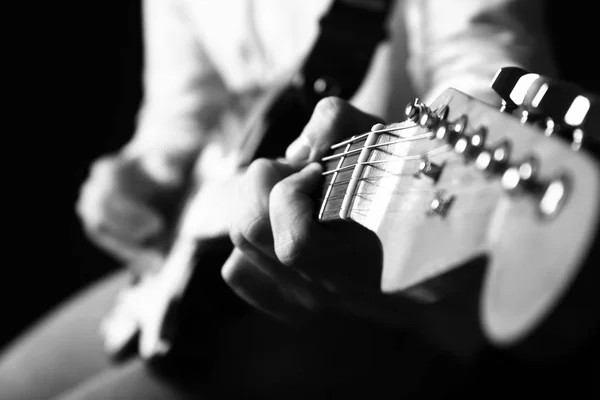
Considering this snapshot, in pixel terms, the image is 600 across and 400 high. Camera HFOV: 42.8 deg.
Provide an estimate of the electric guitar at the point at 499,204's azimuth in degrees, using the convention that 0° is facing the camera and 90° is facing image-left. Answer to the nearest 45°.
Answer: approximately 45°
